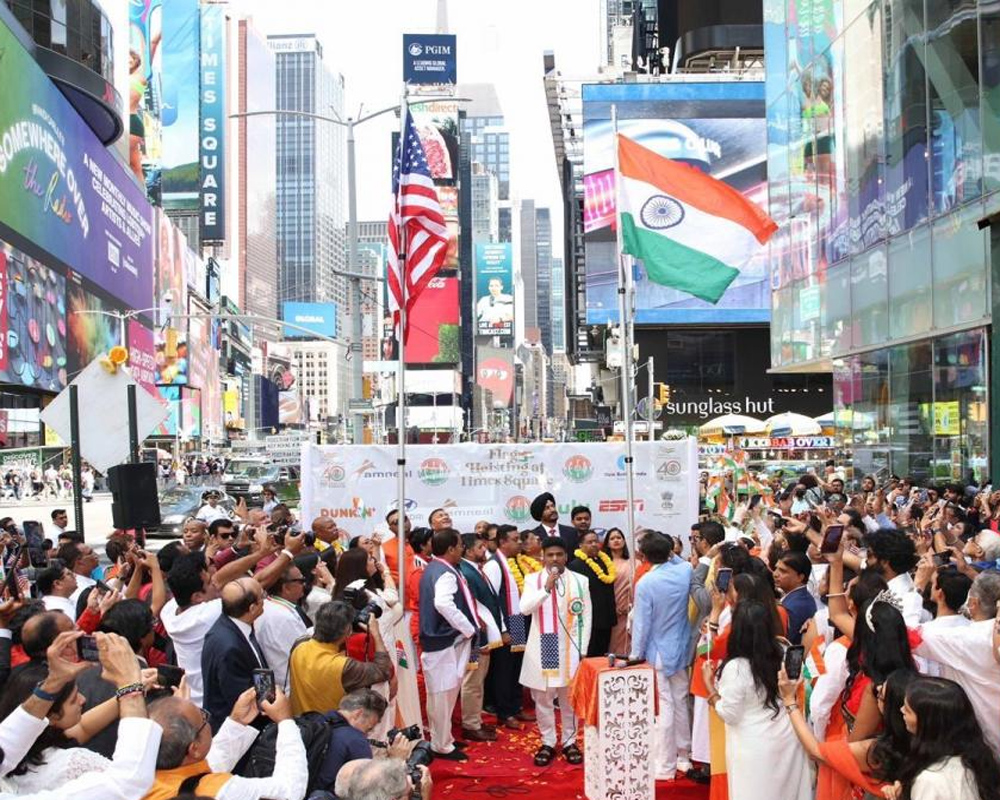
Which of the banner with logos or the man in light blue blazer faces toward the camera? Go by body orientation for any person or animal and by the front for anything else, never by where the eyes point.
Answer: the banner with logos

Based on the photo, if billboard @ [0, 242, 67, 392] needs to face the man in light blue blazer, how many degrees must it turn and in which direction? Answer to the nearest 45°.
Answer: approximately 45° to its right

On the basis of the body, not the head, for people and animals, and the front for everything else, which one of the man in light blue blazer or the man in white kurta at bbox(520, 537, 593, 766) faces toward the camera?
the man in white kurta

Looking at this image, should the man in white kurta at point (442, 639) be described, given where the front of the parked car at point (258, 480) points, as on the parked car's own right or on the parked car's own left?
on the parked car's own left

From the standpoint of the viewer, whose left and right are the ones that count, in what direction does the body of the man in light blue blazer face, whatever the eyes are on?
facing away from the viewer and to the left of the viewer

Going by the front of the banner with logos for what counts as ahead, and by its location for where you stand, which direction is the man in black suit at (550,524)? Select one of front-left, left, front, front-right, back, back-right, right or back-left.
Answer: front

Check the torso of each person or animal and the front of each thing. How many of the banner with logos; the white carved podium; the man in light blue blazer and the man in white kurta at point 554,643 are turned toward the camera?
3

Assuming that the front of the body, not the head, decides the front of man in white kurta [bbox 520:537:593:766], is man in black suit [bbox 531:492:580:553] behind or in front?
behind

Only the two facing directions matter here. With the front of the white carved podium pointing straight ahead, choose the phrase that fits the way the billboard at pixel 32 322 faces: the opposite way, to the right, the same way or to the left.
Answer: to the left

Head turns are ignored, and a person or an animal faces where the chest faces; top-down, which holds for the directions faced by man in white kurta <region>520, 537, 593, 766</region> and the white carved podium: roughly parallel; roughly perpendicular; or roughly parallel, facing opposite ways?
roughly parallel

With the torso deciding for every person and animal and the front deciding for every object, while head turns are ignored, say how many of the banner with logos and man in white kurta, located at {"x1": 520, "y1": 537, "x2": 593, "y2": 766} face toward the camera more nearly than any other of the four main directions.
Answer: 2

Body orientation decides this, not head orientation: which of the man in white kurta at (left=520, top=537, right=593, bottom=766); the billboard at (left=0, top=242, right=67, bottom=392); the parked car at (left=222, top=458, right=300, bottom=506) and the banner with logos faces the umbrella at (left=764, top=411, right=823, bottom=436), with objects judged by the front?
the billboard

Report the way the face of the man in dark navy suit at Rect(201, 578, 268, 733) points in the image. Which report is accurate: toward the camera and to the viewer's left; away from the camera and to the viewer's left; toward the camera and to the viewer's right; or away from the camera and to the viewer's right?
away from the camera and to the viewer's right

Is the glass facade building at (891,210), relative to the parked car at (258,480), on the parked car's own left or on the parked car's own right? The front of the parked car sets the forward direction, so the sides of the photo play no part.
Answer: on the parked car's own left

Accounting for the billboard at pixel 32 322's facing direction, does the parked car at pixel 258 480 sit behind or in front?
in front

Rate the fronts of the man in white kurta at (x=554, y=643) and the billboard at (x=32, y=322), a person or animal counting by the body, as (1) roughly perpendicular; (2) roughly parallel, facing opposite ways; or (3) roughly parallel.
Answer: roughly perpendicular

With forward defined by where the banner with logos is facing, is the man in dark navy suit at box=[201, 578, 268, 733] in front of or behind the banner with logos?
in front

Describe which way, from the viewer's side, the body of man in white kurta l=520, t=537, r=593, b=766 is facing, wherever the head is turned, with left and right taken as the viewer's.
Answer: facing the viewer

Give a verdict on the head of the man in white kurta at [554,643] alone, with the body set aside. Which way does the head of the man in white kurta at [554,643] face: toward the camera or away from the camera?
toward the camera
